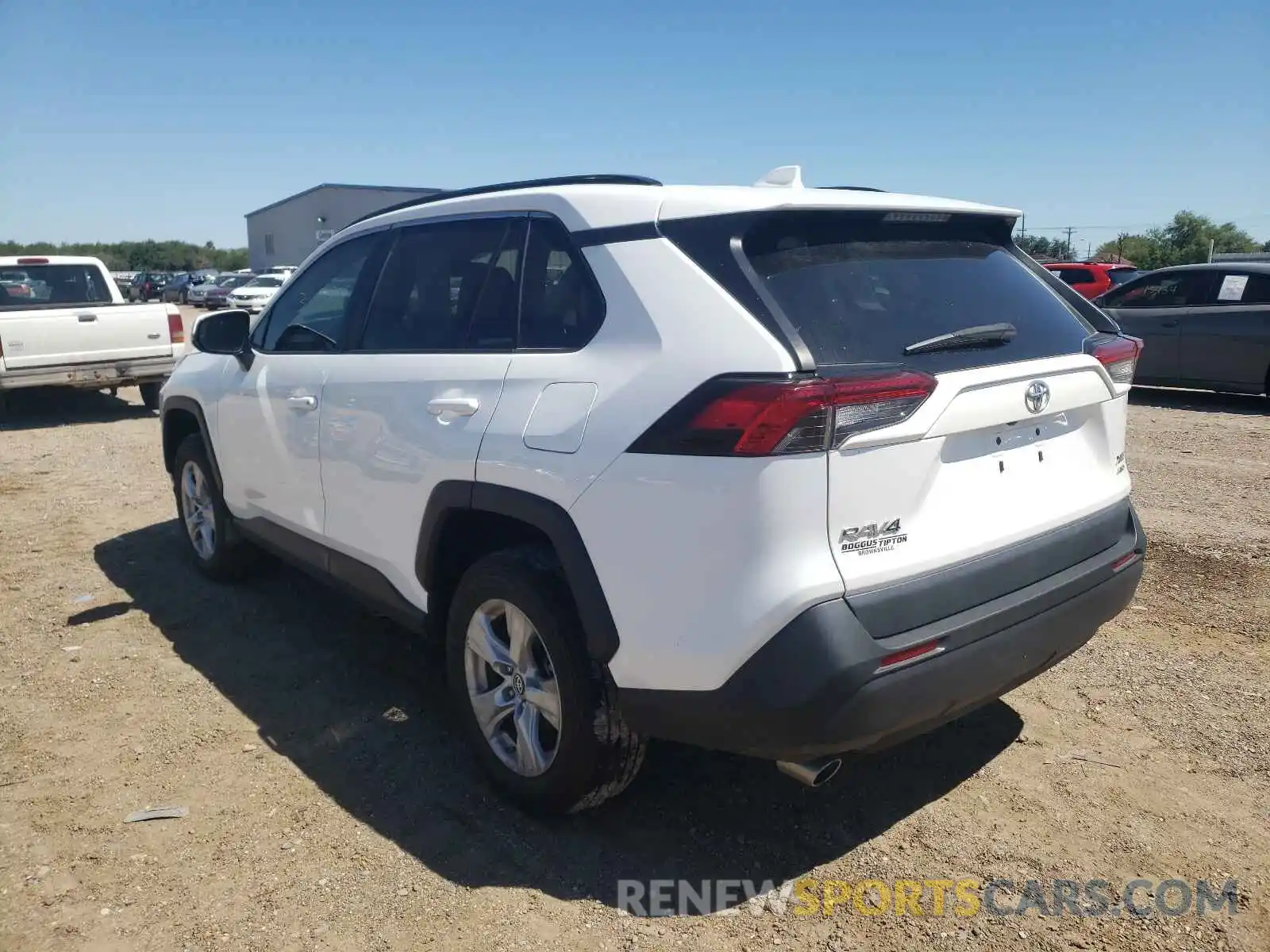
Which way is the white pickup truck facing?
away from the camera

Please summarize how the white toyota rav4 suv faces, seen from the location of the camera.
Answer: facing away from the viewer and to the left of the viewer

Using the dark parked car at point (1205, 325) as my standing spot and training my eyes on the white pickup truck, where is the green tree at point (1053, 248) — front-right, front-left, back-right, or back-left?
back-right

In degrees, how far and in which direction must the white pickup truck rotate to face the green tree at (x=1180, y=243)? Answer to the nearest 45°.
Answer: approximately 90° to its right

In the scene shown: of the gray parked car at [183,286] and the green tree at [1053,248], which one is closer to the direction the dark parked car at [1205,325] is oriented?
the gray parked car

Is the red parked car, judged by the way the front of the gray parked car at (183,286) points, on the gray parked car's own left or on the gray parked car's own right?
on the gray parked car's own left

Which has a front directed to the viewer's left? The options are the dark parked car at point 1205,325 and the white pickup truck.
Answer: the dark parked car

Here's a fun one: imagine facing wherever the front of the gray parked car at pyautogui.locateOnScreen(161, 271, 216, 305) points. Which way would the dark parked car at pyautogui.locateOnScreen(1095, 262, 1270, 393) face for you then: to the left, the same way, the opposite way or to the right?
to the right

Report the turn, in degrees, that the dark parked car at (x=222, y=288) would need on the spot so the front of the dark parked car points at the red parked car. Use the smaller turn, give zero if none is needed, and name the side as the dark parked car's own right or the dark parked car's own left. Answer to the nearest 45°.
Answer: approximately 90° to the dark parked car's own left

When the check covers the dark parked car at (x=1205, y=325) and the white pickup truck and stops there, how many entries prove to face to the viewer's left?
1

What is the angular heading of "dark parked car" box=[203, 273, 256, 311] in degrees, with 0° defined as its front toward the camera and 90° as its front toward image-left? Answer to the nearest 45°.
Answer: approximately 45°

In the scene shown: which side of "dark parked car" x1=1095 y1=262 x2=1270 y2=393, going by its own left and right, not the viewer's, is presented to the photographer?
left

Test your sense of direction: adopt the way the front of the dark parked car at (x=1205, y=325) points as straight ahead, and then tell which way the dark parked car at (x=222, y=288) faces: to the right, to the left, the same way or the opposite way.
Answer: to the left

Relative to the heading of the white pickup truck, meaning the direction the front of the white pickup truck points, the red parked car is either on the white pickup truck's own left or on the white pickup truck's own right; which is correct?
on the white pickup truck's own right
